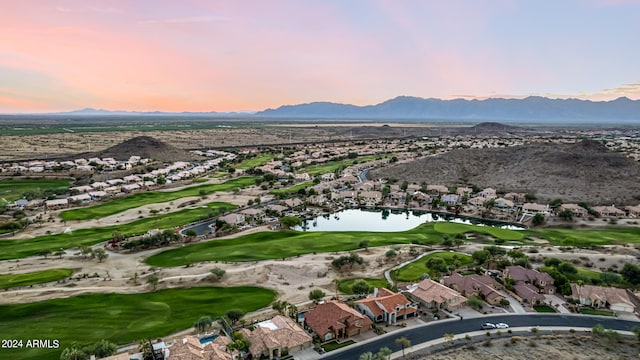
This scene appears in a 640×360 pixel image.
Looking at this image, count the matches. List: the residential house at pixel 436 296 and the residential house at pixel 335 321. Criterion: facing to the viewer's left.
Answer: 0

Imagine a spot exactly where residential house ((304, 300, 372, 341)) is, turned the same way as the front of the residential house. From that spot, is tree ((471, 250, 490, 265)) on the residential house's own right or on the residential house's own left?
on the residential house's own left

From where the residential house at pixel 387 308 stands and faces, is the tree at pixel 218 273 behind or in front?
behind

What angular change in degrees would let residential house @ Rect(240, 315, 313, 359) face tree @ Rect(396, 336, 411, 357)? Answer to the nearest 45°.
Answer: approximately 45° to its left

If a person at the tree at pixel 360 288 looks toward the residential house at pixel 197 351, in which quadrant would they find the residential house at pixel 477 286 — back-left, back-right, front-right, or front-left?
back-left

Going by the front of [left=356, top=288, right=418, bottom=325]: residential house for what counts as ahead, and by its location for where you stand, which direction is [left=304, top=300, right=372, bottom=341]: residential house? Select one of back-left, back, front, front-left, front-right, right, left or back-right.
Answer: right

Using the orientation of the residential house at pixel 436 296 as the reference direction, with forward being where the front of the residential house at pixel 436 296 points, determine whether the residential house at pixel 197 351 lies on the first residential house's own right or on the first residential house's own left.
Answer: on the first residential house's own right

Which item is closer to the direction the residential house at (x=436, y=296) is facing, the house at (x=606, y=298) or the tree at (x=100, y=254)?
the house

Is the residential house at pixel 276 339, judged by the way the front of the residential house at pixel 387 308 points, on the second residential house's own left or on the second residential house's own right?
on the second residential house's own right

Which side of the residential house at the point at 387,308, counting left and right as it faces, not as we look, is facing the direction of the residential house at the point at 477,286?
left
